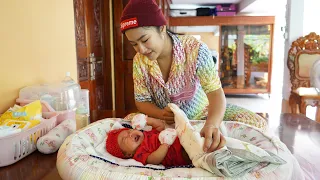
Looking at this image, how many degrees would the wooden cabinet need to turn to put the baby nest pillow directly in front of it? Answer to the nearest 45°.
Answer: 0° — it already faces it

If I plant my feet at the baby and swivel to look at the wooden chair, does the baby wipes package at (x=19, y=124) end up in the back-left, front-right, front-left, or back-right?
back-left

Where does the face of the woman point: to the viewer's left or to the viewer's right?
to the viewer's left

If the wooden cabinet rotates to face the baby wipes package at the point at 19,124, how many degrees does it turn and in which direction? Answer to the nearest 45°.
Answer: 0° — it already faces it

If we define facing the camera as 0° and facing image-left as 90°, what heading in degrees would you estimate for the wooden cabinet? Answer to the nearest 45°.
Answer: approximately 0°

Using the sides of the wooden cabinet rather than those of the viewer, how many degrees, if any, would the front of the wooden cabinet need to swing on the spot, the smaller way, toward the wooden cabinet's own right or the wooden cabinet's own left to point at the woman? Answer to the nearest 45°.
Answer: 0° — it already faces them
